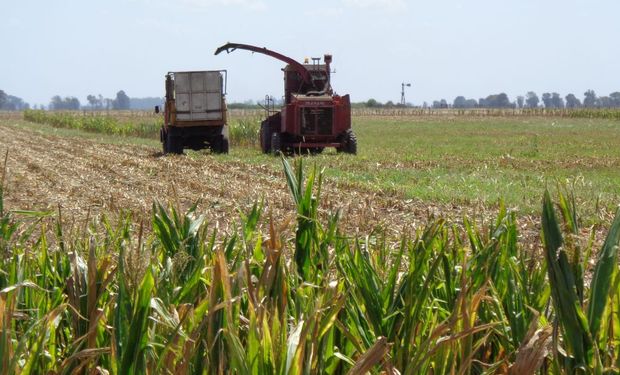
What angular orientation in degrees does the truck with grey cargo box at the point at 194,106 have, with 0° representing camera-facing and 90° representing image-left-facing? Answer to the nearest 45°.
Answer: approximately 180°

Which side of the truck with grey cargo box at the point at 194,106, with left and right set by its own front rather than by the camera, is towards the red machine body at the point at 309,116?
right
